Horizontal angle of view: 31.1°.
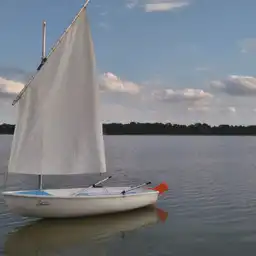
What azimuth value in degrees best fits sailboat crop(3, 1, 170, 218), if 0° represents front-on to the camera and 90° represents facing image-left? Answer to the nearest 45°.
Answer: approximately 90°
